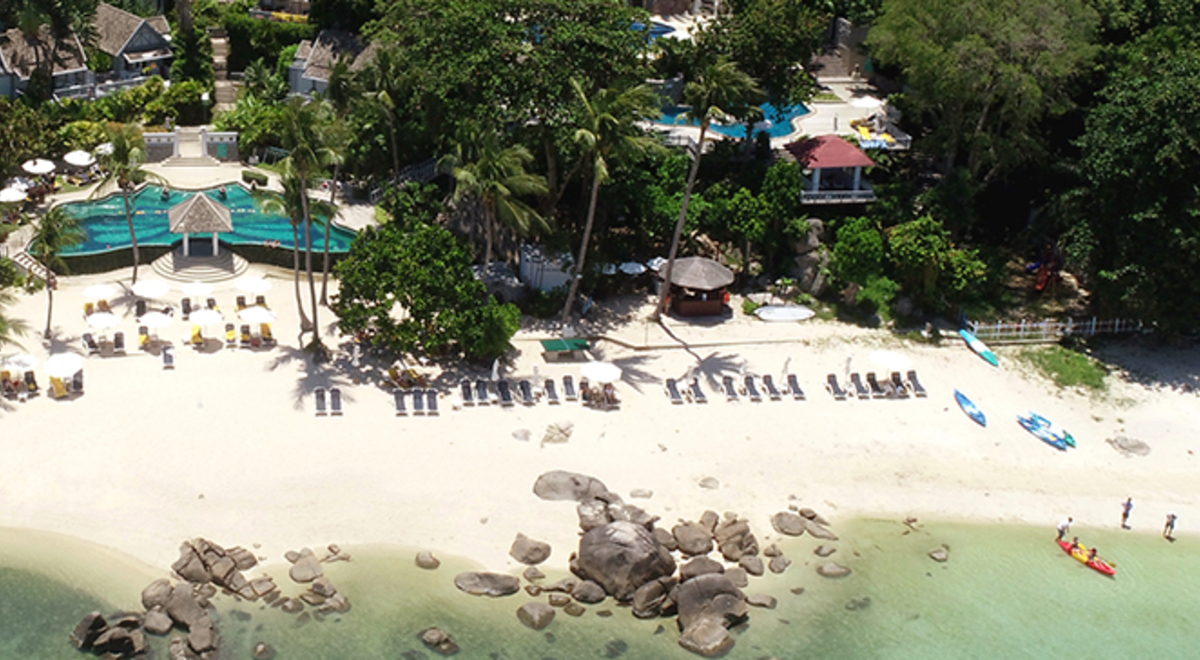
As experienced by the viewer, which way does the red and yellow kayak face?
facing the viewer and to the right of the viewer

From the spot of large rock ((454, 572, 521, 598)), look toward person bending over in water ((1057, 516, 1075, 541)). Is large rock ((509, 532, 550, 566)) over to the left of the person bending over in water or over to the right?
left

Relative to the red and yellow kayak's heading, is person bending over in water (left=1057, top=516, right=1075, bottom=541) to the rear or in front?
to the rear

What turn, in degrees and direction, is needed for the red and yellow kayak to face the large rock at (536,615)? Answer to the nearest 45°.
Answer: approximately 90° to its right

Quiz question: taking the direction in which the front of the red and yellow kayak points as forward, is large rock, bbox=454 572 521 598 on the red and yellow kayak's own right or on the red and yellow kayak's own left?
on the red and yellow kayak's own right

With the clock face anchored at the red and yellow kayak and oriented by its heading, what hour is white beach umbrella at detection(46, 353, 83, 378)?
The white beach umbrella is roughly at 4 o'clock from the red and yellow kayak.

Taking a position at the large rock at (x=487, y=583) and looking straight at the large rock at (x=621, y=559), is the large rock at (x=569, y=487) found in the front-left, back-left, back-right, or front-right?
front-left

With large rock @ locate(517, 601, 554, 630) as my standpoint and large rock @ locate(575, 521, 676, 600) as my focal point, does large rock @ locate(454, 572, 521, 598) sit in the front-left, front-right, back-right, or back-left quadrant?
back-left

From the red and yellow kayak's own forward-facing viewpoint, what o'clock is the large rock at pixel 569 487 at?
The large rock is roughly at 4 o'clock from the red and yellow kayak.

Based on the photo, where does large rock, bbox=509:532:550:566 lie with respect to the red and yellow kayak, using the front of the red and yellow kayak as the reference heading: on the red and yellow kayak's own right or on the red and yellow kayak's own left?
on the red and yellow kayak's own right

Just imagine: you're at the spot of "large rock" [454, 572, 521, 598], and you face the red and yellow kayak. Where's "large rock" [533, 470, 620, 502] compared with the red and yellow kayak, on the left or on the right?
left

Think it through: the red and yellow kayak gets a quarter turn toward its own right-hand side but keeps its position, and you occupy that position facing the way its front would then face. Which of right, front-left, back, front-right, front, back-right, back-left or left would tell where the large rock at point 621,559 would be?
front
